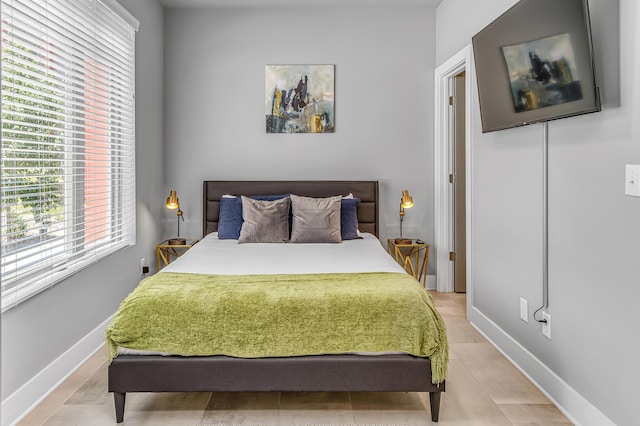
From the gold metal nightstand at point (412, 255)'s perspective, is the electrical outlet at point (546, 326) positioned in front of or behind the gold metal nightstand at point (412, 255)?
in front

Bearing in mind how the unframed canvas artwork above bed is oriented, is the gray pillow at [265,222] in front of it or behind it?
in front

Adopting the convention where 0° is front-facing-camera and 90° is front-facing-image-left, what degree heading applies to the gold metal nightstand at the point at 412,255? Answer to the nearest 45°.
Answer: approximately 0°

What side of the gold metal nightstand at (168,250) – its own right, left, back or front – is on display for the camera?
front

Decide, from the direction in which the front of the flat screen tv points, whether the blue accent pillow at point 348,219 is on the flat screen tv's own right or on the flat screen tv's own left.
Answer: on the flat screen tv's own right

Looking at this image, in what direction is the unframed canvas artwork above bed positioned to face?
toward the camera

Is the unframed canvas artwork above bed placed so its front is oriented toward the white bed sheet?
yes

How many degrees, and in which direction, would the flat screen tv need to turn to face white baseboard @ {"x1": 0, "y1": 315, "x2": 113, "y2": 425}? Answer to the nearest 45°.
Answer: approximately 45° to its right

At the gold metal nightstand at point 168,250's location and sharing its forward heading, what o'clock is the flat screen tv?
The flat screen tv is roughly at 11 o'clock from the gold metal nightstand.

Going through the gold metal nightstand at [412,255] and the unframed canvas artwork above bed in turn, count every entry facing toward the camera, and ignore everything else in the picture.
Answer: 2

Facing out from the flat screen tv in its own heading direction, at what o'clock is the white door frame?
The white door frame is roughly at 4 o'clock from the flat screen tv.

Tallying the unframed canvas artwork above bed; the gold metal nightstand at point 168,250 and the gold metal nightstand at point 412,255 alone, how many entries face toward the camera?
3
